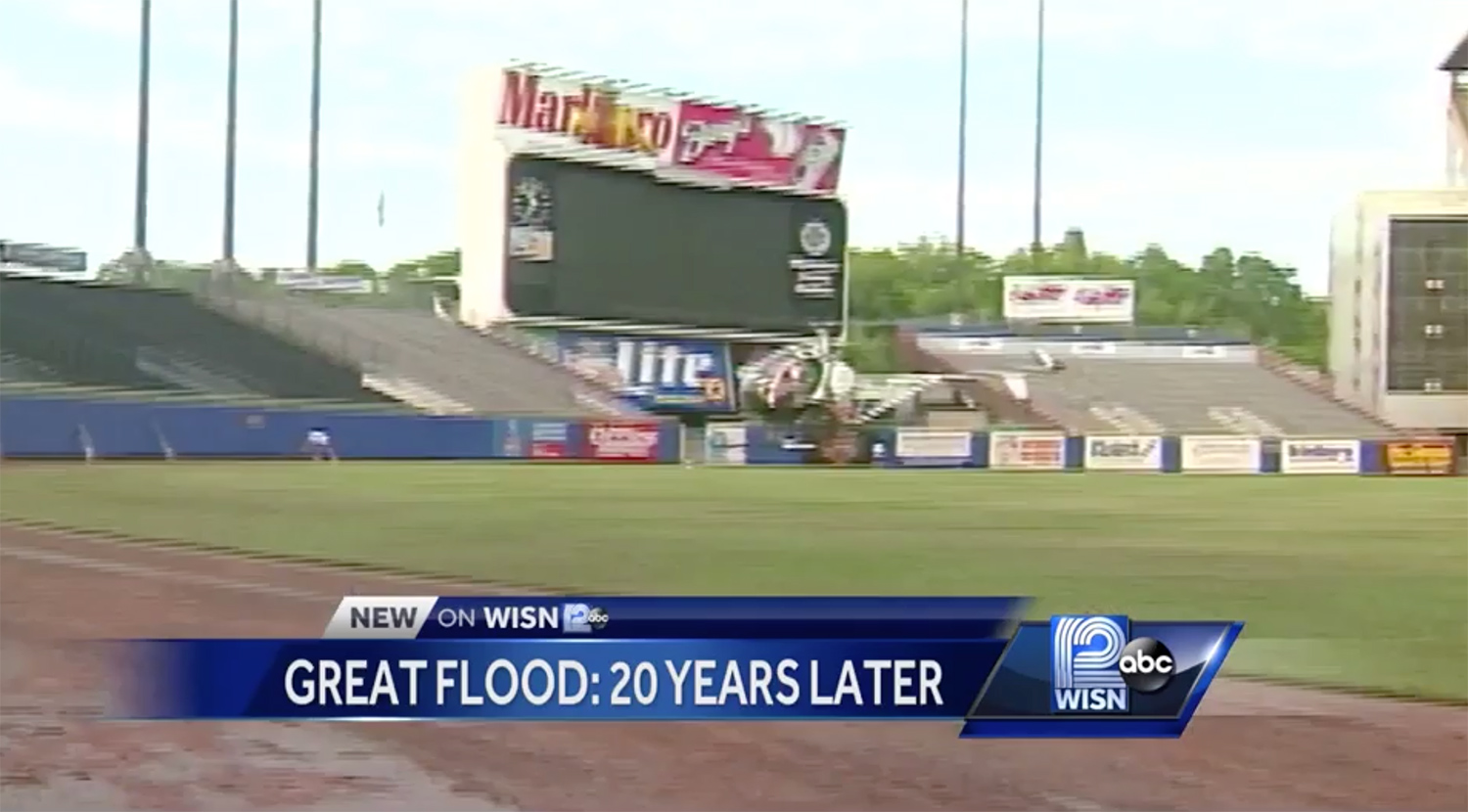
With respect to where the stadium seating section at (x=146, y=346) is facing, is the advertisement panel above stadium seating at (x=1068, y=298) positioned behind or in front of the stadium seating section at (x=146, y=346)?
in front

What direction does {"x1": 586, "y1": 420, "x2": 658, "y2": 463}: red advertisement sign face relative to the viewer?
toward the camera

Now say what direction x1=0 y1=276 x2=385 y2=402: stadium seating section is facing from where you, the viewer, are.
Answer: facing the viewer and to the right of the viewer

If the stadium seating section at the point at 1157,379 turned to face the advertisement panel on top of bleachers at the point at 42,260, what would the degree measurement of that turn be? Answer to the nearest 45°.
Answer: approximately 45° to its right

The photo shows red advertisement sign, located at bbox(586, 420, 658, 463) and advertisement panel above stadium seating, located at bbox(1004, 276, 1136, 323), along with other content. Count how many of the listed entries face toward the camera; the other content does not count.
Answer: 2

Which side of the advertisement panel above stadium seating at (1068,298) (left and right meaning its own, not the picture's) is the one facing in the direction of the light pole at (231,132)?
right

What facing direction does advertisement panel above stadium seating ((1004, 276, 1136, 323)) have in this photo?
toward the camera

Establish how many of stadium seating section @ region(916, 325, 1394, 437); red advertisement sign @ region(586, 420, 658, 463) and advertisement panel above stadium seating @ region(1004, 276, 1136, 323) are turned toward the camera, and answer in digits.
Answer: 3
